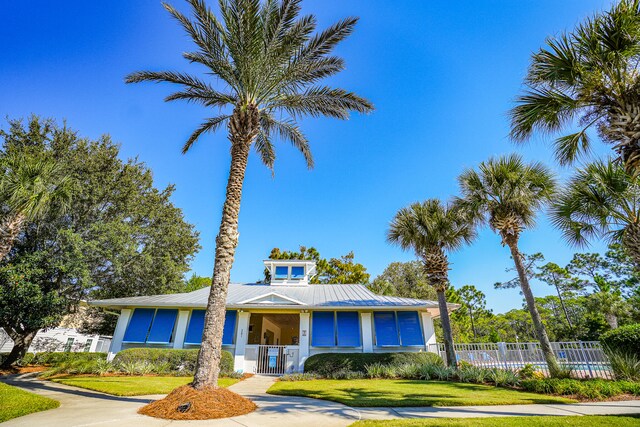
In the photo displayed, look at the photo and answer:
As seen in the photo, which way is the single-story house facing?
toward the camera

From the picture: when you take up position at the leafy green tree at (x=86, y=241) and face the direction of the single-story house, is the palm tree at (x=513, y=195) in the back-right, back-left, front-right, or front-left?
front-right

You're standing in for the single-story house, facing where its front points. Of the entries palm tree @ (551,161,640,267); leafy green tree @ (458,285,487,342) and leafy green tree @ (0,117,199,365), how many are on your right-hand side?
1

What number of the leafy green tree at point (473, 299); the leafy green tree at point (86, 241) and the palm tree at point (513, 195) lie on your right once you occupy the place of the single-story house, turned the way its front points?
1

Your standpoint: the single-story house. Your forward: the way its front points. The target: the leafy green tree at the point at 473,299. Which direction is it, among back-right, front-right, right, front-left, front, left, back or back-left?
back-left

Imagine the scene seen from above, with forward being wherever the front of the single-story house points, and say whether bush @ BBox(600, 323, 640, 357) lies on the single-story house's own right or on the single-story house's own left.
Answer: on the single-story house's own left

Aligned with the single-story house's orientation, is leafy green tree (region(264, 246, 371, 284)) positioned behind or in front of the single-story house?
behind

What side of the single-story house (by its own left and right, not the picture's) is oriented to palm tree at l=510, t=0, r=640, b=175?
front

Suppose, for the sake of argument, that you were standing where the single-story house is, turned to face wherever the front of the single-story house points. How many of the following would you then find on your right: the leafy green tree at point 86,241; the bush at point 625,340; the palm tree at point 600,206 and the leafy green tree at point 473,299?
1

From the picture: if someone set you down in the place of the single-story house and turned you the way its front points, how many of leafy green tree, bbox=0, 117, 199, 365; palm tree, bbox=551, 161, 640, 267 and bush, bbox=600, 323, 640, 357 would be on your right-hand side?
1

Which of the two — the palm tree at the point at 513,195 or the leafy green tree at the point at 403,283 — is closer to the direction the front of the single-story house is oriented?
the palm tree

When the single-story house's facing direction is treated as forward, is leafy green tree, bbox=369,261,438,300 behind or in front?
behind

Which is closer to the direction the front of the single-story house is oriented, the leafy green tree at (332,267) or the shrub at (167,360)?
the shrub

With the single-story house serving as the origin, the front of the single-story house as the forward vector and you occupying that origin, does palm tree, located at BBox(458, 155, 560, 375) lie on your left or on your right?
on your left
